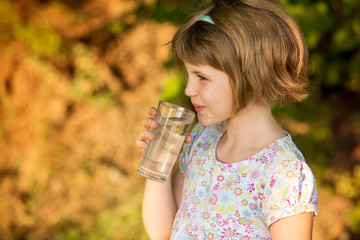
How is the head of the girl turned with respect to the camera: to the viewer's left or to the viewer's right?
to the viewer's left

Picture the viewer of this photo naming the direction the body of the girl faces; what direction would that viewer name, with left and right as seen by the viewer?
facing the viewer and to the left of the viewer
